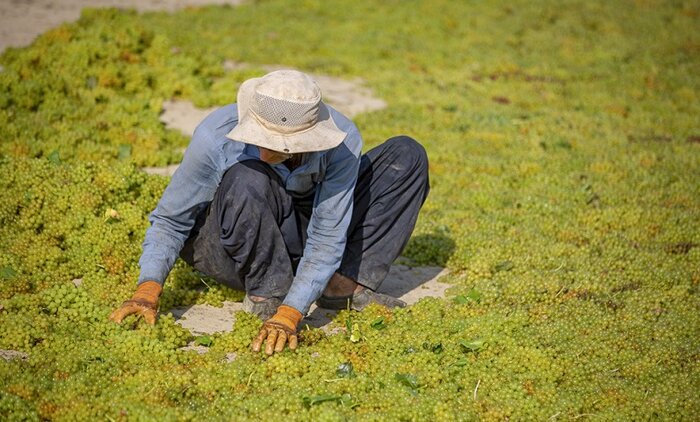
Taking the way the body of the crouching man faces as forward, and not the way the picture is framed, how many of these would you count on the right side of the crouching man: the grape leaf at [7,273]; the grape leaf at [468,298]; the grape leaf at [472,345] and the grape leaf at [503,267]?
1

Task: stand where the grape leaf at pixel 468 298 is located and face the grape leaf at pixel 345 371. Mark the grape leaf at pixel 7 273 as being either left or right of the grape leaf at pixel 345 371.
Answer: right

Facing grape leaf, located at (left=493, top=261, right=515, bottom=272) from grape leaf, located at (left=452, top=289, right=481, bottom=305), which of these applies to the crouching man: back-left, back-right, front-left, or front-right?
back-left

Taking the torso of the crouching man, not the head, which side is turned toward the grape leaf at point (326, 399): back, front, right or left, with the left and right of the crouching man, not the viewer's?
front

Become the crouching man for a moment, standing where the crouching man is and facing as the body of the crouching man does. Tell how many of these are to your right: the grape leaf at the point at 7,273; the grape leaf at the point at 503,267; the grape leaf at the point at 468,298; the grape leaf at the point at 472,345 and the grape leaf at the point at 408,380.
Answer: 1

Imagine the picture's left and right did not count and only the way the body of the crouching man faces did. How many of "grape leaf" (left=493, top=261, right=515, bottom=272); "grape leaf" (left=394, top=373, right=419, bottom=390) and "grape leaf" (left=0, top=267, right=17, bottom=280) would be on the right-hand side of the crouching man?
1

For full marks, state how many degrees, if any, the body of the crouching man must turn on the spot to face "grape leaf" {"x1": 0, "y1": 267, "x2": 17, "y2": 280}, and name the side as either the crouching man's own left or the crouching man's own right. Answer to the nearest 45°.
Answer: approximately 90° to the crouching man's own right

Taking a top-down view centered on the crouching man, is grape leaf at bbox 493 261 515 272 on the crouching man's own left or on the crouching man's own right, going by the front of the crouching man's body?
on the crouching man's own left

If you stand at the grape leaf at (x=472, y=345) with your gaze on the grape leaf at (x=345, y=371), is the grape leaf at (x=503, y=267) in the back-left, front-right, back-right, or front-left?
back-right

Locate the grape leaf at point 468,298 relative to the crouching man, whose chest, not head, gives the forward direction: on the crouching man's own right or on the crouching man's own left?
on the crouching man's own left

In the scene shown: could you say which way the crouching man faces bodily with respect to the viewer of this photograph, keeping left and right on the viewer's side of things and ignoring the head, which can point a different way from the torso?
facing the viewer

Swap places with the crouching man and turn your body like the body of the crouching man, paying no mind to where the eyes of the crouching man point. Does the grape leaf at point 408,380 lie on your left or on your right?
on your left
